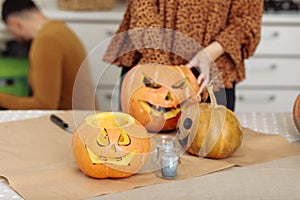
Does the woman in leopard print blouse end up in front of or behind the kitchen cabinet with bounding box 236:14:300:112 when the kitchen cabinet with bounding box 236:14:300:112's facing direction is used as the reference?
in front

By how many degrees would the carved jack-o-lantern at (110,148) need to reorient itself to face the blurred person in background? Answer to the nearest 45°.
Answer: approximately 180°

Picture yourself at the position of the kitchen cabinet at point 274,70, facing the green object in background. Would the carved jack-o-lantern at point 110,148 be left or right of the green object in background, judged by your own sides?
left

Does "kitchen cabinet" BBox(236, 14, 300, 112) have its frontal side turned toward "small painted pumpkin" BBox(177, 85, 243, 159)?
yes

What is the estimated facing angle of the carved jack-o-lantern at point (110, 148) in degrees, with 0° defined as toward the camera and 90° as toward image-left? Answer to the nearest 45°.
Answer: approximately 0°

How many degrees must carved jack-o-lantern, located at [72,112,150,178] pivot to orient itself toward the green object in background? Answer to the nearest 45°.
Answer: approximately 180°

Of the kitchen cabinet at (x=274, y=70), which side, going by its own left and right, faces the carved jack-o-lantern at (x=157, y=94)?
front

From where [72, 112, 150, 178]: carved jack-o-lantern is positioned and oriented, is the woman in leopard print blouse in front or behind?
behind
